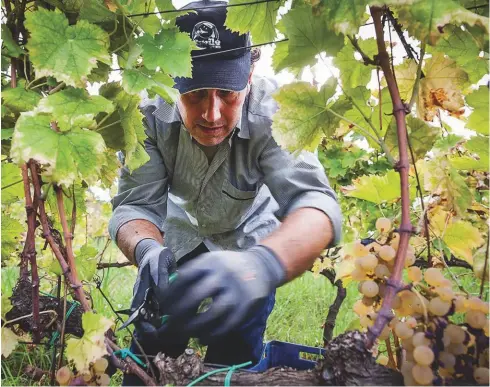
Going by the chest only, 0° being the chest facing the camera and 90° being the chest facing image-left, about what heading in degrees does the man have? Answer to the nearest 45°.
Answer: approximately 0°

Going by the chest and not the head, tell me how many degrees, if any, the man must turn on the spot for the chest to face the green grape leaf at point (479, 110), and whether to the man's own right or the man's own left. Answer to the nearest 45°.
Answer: approximately 45° to the man's own left

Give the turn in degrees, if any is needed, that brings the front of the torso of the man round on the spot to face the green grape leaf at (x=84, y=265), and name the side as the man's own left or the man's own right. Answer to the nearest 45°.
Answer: approximately 45° to the man's own right

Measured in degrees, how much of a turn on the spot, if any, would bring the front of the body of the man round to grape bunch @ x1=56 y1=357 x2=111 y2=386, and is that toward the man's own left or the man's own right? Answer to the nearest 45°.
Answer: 0° — they already face it

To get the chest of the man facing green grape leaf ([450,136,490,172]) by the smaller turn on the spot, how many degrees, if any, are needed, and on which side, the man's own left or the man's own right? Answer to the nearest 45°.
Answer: approximately 45° to the man's own left

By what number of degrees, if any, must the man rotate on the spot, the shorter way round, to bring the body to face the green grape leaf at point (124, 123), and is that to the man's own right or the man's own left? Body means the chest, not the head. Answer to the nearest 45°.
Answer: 0° — they already face it
